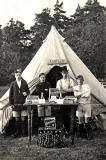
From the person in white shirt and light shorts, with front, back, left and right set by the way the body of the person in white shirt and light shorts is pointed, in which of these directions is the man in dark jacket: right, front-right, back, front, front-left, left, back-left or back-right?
right

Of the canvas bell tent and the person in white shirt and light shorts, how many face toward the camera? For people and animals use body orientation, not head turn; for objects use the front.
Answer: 2

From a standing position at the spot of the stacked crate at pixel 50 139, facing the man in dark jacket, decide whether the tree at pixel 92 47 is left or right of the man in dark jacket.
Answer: right

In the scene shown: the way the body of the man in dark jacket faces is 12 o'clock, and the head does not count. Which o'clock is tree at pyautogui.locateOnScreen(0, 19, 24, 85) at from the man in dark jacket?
The tree is roughly at 6 o'clock from the man in dark jacket.

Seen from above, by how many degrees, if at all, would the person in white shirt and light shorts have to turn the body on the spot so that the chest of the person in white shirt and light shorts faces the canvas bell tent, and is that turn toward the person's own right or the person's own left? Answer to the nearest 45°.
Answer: approximately 135° to the person's own right

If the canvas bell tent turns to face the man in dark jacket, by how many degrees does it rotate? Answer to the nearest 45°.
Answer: approximately 45° to its right

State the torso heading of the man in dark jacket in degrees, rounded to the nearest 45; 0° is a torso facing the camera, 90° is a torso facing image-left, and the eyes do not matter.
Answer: approximately 0°

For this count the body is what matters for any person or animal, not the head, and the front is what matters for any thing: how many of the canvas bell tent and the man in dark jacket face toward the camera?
2

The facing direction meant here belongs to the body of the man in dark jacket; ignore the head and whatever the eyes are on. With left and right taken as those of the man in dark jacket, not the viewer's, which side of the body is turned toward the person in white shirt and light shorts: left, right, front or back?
left

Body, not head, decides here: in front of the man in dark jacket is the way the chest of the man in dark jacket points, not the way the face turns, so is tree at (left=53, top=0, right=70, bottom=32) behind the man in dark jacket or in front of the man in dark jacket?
behind
